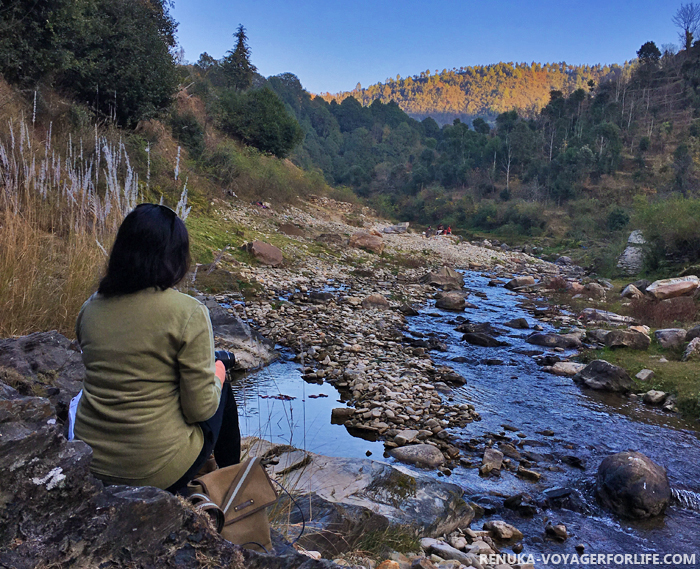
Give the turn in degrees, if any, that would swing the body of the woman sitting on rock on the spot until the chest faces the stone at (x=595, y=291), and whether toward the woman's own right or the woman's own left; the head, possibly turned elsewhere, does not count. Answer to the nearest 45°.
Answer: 0° — they already face it

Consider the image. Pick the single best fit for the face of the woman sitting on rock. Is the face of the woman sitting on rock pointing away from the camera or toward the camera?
away from the camera

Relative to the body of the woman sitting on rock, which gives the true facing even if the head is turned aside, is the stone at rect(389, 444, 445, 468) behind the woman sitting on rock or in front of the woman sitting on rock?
in front

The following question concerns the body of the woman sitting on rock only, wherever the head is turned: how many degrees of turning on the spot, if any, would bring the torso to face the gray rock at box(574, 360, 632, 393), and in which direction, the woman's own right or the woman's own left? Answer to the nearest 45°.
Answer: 0° — they already face it

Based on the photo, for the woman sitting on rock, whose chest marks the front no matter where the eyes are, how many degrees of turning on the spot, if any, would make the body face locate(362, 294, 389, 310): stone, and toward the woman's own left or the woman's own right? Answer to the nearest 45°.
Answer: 0° — they already face it

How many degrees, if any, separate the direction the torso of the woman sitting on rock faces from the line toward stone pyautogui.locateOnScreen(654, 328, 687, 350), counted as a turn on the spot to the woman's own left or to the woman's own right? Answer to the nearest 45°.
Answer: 0° — they already face it

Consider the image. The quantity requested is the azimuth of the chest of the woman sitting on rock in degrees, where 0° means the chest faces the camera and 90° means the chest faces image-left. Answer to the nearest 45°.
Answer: approximately 225°

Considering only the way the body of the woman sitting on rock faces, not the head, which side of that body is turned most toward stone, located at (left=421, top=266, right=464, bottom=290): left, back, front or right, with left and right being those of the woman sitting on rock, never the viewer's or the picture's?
front
